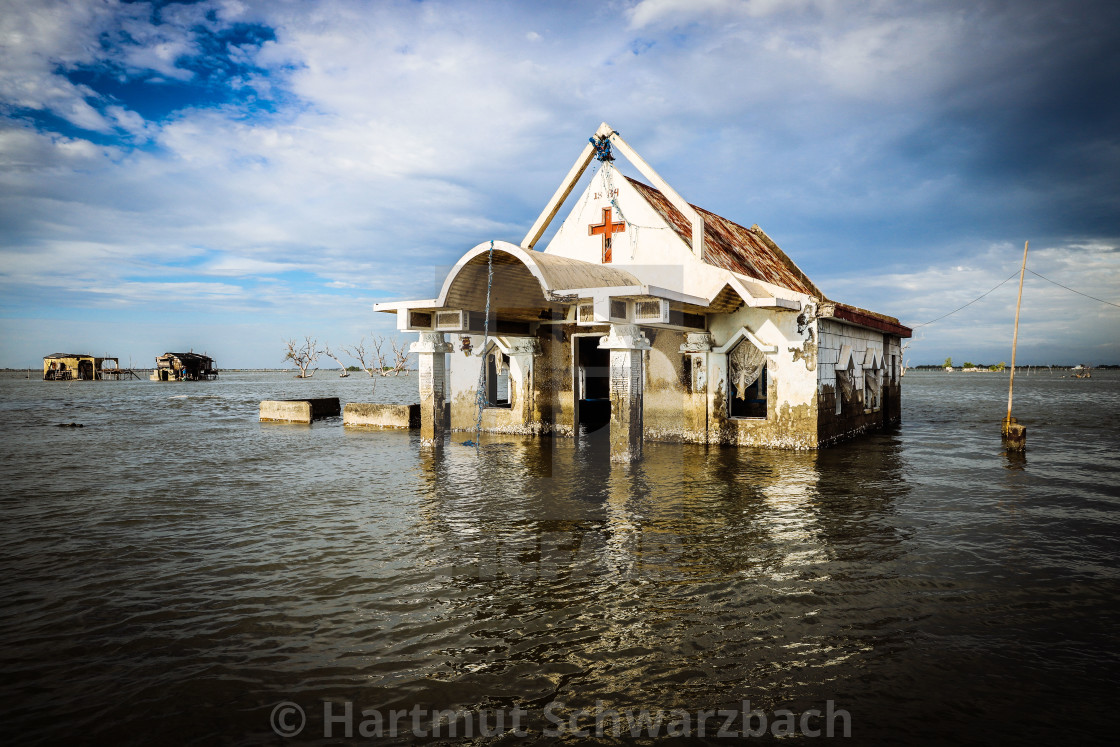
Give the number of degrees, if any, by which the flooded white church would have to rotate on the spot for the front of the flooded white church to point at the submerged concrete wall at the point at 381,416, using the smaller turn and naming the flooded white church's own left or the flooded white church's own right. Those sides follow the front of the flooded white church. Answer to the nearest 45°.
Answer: approximately 90° to the flooded white church's own right

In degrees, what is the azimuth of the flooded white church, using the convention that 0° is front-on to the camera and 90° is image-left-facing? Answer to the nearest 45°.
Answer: approximately 45°

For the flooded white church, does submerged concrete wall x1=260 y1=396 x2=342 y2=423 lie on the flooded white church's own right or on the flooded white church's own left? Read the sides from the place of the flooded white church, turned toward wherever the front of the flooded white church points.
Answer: on the flooded white church's own right
